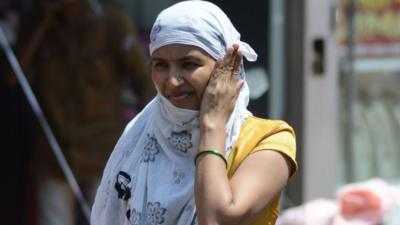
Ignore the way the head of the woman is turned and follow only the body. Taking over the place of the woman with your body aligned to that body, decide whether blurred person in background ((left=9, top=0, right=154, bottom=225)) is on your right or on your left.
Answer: on your right

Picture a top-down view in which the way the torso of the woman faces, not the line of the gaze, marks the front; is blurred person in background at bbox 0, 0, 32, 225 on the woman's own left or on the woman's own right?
on the woman's own right

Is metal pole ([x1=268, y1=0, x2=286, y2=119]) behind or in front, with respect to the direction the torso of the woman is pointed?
behind

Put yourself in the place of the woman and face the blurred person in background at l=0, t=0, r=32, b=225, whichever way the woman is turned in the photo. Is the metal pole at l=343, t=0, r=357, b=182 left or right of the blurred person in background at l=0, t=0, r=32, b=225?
right

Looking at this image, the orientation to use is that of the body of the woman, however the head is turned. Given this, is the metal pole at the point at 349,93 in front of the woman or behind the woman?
behind

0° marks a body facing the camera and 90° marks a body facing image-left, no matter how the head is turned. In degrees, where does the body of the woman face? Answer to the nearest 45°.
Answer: approximately 45°
